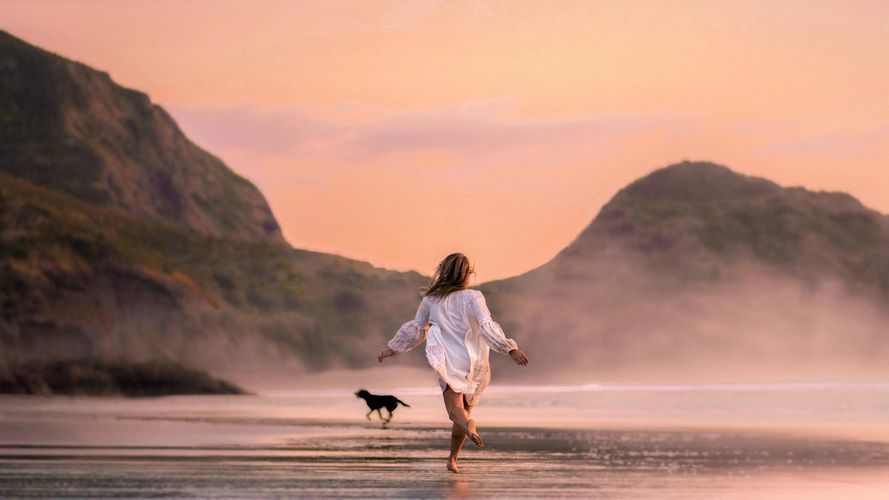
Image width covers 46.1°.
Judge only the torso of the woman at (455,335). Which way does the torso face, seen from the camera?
away from the camera
